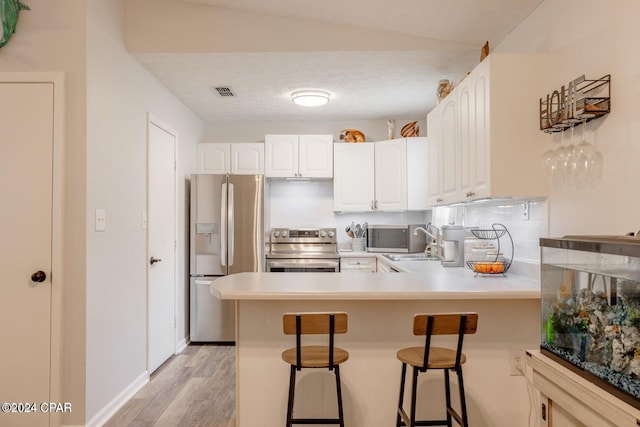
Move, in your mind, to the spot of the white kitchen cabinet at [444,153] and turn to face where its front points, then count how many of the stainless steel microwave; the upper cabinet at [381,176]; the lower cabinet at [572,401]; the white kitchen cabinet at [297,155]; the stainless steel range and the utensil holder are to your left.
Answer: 1

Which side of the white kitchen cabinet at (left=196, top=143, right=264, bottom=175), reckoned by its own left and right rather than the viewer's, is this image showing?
front

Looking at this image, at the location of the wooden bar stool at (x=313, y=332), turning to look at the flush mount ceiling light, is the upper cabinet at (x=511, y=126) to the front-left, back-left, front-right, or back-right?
front-right

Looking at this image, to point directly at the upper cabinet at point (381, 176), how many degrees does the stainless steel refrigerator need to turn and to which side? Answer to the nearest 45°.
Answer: approximately 90° to its left

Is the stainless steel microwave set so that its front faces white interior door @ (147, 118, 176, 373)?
no

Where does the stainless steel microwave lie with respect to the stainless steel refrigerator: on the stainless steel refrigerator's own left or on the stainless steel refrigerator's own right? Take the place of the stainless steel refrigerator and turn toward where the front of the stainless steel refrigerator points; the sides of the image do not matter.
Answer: on the stainless steel refrigerator's own left

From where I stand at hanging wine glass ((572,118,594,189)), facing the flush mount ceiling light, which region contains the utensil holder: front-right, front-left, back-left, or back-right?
front-right

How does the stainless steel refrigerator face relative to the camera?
toward the camera

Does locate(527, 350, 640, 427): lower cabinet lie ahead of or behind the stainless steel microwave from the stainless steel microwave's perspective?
ahead

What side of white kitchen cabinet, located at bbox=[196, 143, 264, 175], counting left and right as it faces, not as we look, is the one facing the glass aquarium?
front

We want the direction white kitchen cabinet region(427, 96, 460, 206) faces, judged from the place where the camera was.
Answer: facing to the left of the viewer

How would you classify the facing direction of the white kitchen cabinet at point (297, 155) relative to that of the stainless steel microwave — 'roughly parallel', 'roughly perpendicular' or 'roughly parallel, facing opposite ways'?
roughly parallel

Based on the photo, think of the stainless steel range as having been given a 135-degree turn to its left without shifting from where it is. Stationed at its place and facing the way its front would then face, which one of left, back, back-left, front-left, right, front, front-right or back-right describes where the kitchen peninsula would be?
back-right

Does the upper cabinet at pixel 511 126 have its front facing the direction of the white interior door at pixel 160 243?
yes

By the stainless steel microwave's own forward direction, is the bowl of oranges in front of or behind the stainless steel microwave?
in front

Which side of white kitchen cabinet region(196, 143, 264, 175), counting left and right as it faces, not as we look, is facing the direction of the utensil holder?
left

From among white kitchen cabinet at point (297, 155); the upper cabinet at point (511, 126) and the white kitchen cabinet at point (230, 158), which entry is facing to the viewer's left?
the upper cabinet

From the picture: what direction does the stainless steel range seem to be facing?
toward the camera

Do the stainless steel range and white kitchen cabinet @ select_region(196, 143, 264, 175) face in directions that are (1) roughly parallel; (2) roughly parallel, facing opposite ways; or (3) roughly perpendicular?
roughly parallel

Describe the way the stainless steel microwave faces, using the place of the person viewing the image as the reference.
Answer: facing the viewer

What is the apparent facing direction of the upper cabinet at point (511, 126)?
to the viewer's left
